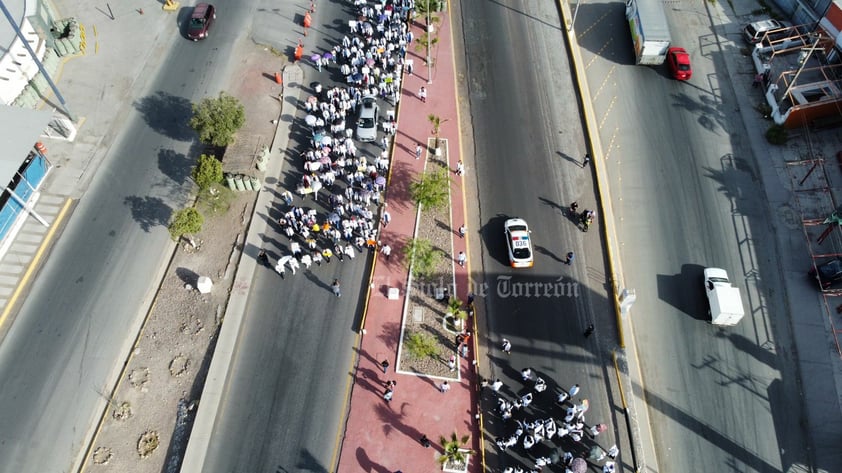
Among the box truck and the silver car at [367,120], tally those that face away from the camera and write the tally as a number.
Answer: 1

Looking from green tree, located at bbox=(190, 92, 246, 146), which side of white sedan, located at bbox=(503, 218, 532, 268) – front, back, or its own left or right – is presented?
left

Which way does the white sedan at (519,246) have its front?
away from the camera

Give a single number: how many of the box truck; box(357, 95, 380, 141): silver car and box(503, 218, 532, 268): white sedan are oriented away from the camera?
2

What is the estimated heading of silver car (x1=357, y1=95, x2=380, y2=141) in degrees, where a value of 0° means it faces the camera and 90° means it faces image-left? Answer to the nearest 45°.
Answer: approximately 0°

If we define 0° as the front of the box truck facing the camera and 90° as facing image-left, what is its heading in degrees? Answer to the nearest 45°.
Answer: approximately 180°

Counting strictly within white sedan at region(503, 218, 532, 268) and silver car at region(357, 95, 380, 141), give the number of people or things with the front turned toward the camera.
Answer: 1

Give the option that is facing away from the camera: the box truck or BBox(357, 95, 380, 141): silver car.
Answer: the box truck

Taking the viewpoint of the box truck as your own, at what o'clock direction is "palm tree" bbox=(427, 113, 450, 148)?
The palm tree is roughly at 8 o'clock from the box truck.
